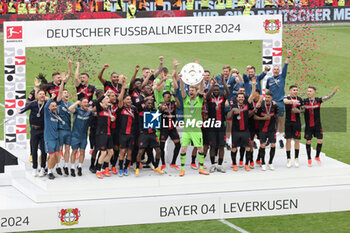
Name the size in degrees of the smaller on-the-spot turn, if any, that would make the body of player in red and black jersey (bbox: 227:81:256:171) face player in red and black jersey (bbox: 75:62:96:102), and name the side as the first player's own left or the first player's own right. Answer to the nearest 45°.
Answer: approximately 90° to the first player's own right

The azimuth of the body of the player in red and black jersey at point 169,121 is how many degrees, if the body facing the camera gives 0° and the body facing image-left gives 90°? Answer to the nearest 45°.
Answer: approximately 0°

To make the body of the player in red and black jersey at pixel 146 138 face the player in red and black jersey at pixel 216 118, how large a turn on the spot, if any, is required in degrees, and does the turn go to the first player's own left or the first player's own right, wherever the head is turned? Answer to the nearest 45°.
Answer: approximately 90° to the first player's own left

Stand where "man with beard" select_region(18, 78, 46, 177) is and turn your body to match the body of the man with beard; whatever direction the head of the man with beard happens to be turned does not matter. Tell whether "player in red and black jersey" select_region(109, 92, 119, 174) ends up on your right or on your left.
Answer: on your left

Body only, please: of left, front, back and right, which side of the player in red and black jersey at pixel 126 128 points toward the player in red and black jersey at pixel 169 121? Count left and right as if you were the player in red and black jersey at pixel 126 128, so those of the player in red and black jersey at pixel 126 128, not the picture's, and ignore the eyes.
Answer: left
